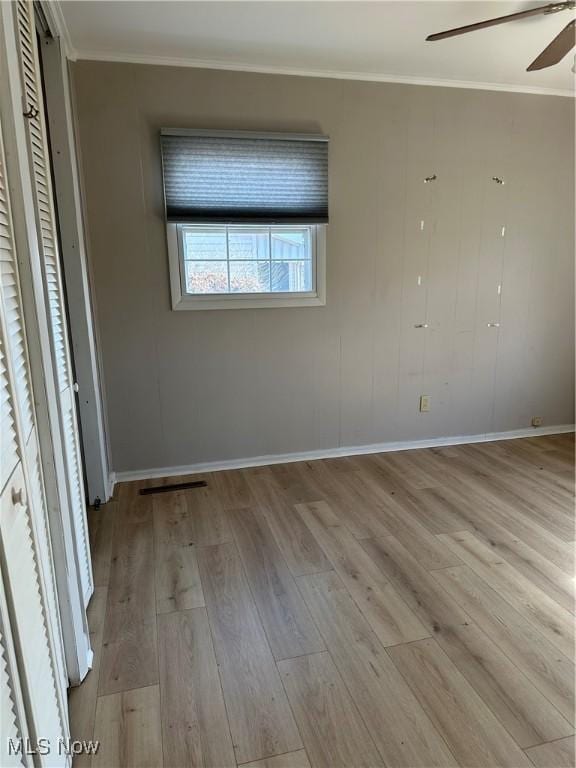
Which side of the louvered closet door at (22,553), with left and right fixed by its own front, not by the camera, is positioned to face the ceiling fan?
front

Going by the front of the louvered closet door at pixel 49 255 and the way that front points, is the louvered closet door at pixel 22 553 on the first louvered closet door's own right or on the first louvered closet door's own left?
on the first louvered closet door's own right

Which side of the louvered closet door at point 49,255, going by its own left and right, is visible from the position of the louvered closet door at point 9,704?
right

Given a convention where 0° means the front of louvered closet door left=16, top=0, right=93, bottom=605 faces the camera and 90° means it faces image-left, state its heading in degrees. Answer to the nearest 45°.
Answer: approximately 270°

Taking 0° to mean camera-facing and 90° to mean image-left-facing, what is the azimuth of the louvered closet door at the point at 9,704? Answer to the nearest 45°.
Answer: approximately 270°

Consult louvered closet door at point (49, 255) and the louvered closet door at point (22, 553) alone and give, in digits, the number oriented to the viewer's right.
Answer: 2

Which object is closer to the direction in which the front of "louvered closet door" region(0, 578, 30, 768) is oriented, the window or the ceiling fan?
the ceiling fan

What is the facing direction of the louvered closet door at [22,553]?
to the viewer's right
